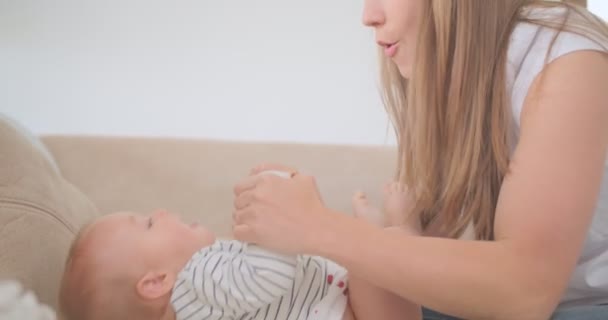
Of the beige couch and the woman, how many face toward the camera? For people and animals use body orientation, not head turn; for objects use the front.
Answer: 1

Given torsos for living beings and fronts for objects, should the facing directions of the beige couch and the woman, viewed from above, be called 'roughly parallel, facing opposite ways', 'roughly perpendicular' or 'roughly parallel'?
roughly perpendicular

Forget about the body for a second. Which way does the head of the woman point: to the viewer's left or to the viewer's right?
to the viewer's left

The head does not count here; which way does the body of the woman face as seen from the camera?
to the viewer's left

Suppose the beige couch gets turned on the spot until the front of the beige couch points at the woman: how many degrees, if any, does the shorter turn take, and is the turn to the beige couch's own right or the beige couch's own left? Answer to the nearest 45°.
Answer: approximately 45° to the beige couch's own left

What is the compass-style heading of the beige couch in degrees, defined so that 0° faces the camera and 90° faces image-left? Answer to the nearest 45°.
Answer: approximately 0°
